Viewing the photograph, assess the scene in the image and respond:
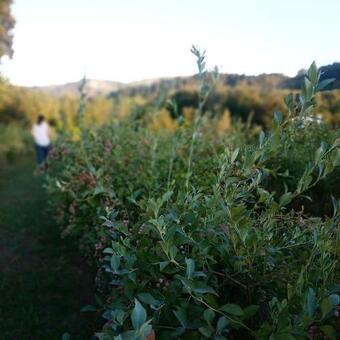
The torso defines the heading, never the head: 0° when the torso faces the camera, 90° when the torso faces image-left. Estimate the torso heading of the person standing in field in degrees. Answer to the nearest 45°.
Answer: approximately 180°

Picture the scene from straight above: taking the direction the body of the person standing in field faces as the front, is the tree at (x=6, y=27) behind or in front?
in front

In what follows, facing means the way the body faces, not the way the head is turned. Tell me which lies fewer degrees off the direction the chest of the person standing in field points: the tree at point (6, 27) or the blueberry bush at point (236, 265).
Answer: the tree

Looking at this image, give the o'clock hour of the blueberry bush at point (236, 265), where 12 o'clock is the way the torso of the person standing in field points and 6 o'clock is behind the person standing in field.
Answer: The blueberry bush is roughly at 6 o'clock from the person standing in field.
